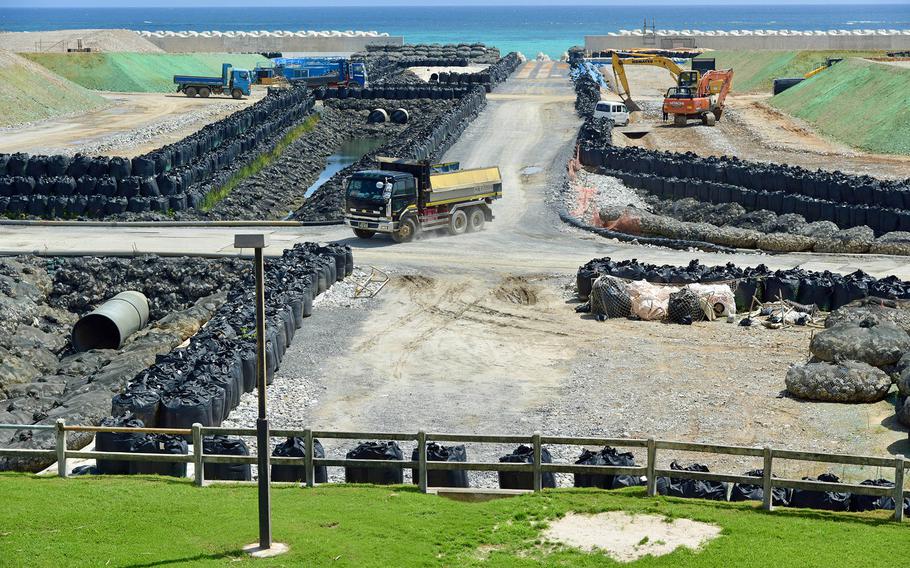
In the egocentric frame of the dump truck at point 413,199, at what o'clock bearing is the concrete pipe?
The concrete pipe is roughly at 12 o'clock from the dump truck.

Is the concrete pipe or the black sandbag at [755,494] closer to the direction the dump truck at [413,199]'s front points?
the concrete pipe

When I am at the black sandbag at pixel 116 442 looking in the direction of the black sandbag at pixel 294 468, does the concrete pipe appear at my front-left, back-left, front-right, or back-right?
back-left

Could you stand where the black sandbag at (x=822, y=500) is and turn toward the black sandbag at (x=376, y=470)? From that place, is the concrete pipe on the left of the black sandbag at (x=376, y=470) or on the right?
right

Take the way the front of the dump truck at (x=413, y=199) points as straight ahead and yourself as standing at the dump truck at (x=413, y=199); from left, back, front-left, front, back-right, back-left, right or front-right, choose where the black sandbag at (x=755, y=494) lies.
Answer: front-left

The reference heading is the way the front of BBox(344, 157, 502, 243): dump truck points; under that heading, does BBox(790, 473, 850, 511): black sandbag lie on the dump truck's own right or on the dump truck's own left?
on the dump truck's own left

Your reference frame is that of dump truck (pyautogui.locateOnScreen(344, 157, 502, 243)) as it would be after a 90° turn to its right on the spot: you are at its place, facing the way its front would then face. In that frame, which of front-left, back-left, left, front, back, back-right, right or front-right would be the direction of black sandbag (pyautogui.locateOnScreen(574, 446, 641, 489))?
back-left

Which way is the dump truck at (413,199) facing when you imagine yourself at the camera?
facing the viewer and to the left of the viewer

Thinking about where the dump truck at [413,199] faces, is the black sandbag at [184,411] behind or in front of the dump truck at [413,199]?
in front

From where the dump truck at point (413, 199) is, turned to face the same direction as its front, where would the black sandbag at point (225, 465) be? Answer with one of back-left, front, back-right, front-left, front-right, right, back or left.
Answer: front-left

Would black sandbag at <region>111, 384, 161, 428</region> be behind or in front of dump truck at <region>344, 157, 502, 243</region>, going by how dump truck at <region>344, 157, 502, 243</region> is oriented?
in front

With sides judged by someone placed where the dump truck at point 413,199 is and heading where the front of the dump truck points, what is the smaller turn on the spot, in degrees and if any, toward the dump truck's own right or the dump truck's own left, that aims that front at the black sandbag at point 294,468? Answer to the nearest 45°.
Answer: approximately 45° to the dump truck's own left
